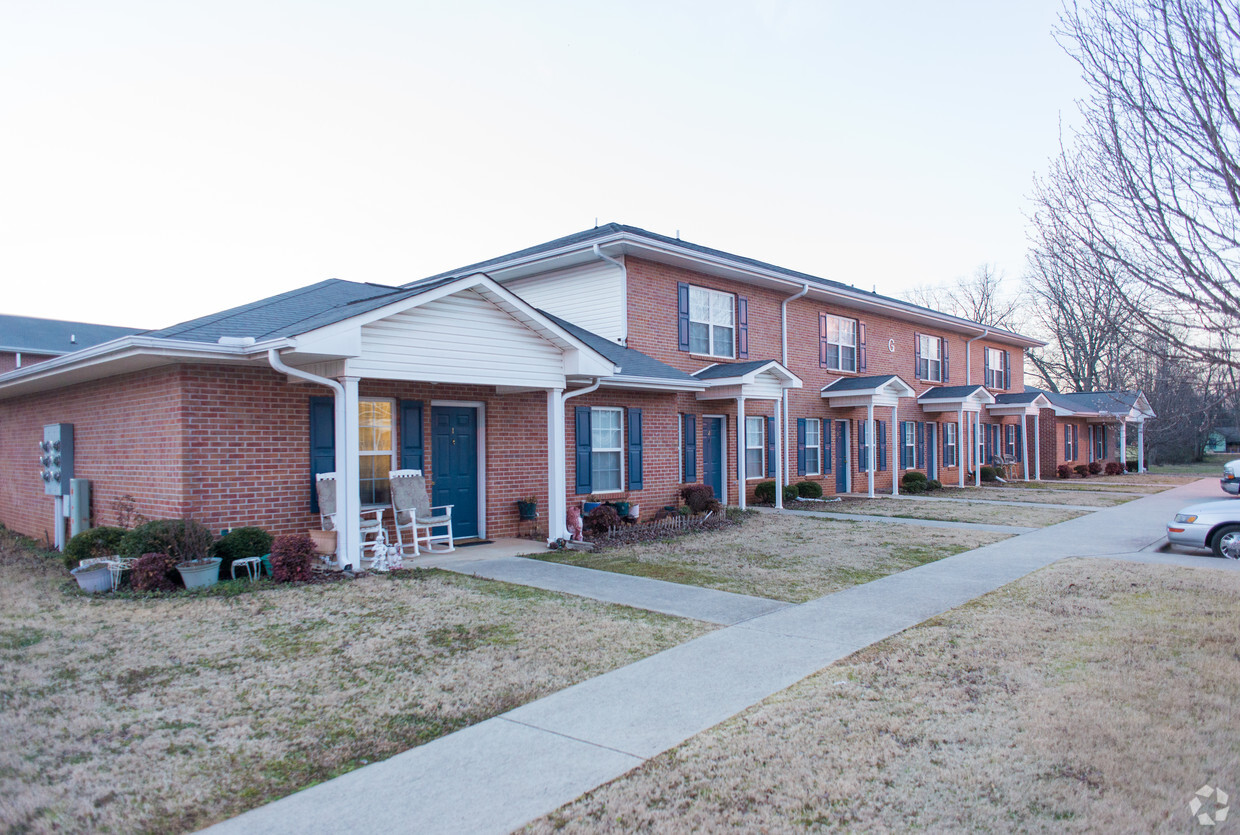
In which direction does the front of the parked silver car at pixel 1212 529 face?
to the viewer's left

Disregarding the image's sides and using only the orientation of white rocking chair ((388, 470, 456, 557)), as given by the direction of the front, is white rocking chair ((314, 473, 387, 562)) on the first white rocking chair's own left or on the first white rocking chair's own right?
on the first white rocking chair's own right

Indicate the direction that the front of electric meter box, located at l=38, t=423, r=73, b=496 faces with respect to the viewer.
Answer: facing the viewer and to the left of the viewer

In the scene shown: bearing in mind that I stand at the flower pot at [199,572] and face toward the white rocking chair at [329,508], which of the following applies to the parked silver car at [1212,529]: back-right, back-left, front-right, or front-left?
front-right

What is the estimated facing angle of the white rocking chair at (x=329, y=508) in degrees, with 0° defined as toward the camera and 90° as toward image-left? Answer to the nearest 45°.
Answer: approximately 315°

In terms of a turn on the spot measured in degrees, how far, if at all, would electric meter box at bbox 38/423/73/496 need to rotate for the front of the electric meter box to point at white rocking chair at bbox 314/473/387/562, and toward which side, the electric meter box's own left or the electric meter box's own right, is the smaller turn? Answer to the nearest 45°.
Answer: approximately 90° to the electric meter box's own left

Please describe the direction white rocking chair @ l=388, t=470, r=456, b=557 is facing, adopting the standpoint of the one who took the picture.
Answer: facing the viewer and to the right of the viewer

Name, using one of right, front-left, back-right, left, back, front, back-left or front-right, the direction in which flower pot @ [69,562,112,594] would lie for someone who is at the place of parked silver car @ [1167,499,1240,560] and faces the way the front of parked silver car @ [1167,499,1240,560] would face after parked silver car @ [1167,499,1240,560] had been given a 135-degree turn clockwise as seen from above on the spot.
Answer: back

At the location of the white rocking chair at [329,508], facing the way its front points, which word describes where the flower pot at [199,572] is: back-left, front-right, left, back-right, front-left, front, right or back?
right

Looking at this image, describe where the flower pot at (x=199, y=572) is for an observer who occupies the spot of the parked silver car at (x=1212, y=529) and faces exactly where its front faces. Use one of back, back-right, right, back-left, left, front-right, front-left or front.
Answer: front-left

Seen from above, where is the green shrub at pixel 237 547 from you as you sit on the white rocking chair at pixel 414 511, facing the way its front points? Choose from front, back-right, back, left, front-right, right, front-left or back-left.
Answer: right

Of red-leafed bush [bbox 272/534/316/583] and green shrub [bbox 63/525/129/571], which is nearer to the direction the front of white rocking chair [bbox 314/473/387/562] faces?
the red-leafed bush

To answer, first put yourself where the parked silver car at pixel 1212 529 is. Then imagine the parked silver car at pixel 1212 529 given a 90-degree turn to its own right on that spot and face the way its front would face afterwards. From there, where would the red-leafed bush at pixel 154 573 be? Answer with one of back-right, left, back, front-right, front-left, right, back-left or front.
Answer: back-left

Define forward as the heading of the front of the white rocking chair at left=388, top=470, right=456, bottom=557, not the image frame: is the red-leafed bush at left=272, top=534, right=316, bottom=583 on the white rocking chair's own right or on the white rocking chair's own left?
on the white rocking chair's own right

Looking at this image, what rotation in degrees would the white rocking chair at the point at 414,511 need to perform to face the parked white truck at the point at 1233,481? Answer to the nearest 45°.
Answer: approximately 45° to its left

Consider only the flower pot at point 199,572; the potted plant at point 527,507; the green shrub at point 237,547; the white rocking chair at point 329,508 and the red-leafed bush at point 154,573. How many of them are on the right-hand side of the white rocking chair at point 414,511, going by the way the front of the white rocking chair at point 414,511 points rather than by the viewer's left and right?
4

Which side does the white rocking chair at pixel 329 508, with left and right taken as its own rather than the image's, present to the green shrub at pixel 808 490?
left

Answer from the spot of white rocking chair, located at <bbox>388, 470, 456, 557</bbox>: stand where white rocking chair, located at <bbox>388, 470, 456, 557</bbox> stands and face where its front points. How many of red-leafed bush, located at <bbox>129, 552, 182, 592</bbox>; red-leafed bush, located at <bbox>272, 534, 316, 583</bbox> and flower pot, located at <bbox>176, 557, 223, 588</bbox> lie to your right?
3

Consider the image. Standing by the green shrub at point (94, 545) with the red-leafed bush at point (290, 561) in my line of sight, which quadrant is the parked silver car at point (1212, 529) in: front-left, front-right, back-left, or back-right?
front-left
